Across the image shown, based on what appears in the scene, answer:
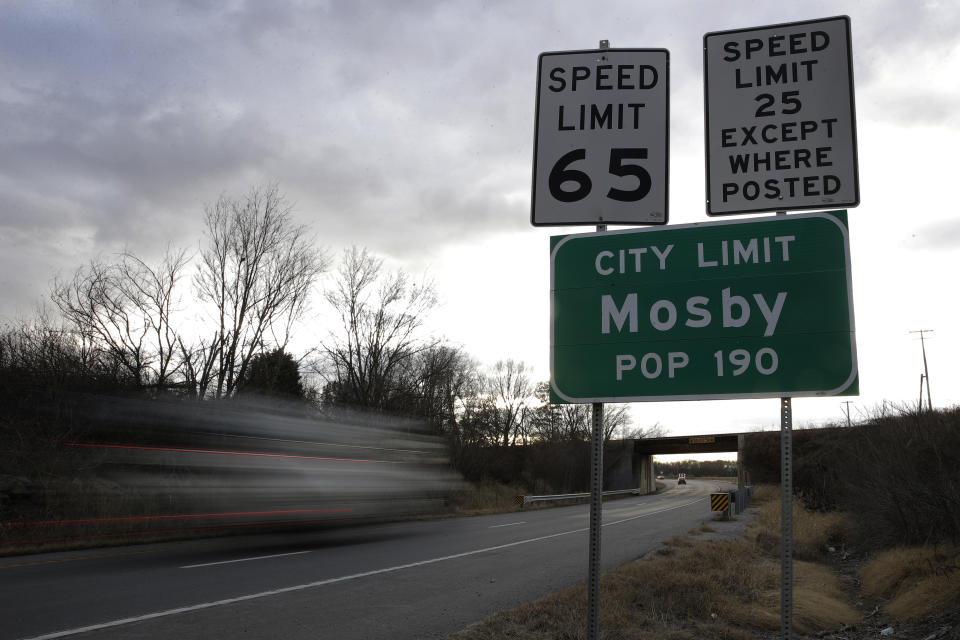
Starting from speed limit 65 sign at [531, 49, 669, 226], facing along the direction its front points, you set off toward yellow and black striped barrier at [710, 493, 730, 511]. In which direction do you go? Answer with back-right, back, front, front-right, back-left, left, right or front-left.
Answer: back

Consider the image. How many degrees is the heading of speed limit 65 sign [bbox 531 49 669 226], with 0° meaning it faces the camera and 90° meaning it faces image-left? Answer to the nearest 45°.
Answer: approximately 0°
